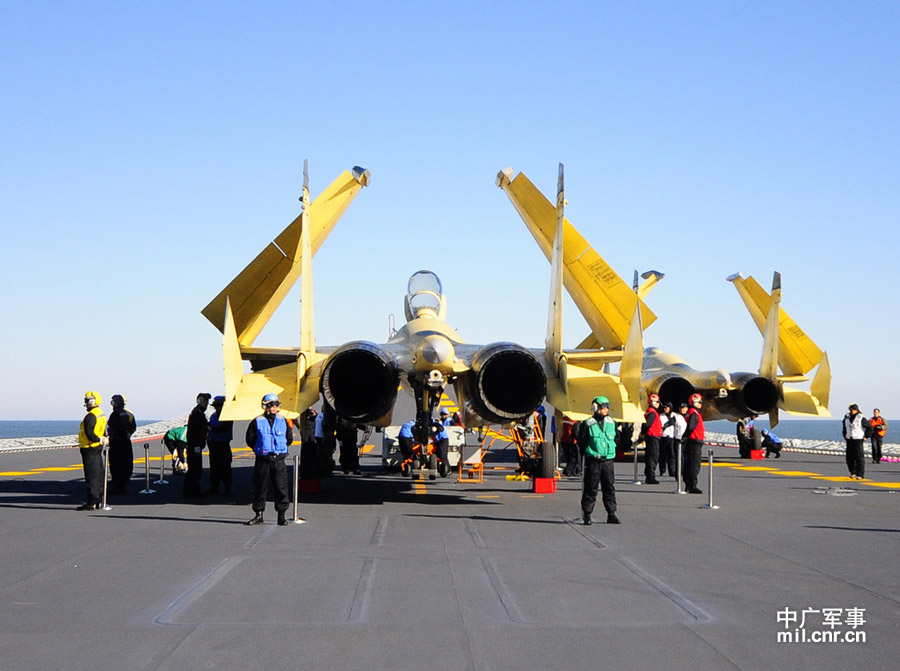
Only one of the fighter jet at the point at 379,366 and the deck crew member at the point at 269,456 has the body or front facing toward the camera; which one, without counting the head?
the deck crew member

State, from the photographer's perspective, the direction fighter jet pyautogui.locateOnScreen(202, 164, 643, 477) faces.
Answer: facing away from the viewer

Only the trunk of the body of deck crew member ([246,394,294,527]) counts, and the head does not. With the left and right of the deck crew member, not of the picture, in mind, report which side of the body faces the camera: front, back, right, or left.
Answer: front

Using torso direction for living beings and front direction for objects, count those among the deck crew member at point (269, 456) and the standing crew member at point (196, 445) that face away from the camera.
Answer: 0

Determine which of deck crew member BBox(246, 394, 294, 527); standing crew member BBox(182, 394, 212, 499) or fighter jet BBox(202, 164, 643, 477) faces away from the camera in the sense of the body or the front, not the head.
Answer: the fighter jet

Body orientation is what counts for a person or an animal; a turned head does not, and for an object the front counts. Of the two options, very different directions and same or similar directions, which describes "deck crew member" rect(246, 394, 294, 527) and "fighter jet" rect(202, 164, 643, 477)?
very different directions
